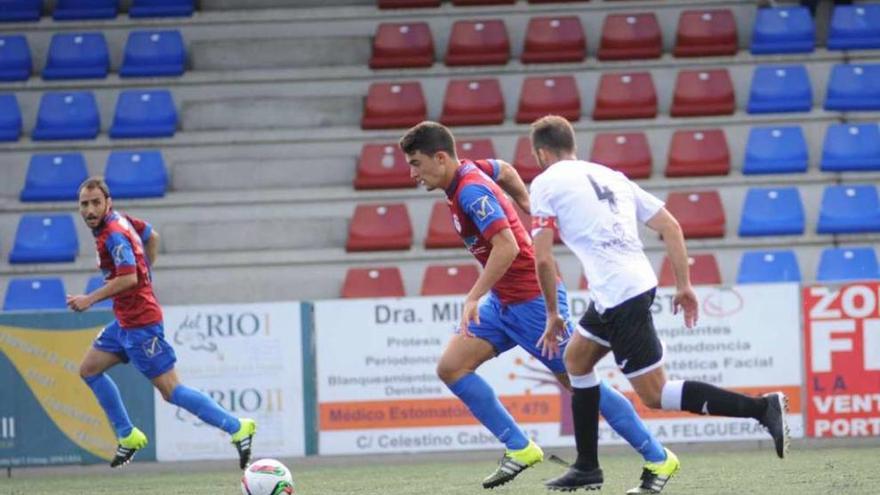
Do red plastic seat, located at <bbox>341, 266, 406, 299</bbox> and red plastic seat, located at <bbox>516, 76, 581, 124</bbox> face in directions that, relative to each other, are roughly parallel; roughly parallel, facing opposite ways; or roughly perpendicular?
roughly parallel

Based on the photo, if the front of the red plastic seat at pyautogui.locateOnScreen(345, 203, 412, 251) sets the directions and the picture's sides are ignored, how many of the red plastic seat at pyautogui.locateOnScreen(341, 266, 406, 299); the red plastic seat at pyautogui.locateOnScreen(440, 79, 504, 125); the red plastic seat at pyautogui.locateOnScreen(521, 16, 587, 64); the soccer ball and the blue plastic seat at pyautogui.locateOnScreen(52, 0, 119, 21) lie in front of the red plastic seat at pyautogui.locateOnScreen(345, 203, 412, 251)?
2

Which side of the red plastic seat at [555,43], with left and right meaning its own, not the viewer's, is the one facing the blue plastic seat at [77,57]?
right

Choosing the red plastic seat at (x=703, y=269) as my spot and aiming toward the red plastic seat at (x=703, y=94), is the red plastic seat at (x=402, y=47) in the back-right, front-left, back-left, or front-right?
front-left

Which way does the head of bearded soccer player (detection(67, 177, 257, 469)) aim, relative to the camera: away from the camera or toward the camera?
toward the camera

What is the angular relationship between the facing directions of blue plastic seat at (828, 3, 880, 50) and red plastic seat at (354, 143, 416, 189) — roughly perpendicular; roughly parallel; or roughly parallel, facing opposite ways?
roughly parallel

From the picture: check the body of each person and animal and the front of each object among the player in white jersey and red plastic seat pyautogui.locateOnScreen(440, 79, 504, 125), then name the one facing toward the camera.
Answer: the red plastic seat

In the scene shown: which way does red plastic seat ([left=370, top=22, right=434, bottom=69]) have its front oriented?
toward the camera

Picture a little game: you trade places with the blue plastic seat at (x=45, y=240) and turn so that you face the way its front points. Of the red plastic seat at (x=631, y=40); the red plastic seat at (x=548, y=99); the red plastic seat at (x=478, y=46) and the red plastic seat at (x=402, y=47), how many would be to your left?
4

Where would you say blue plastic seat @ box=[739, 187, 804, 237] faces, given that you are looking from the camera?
facing the viewer

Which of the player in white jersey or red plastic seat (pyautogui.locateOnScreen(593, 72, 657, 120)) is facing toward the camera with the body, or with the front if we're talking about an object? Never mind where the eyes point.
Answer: the red plastic seat

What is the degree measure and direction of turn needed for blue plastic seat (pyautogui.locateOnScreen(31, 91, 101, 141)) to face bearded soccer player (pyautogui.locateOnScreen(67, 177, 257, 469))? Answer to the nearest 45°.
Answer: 0° — it already faces them

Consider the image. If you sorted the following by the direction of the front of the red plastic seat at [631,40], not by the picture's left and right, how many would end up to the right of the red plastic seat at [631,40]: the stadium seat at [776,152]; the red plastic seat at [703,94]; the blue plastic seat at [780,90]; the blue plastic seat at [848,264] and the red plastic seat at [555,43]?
1

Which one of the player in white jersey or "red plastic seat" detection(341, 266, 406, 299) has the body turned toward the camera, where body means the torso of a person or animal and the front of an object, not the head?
the red plastic seat

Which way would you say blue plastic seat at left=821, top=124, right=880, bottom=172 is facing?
toward the camera
